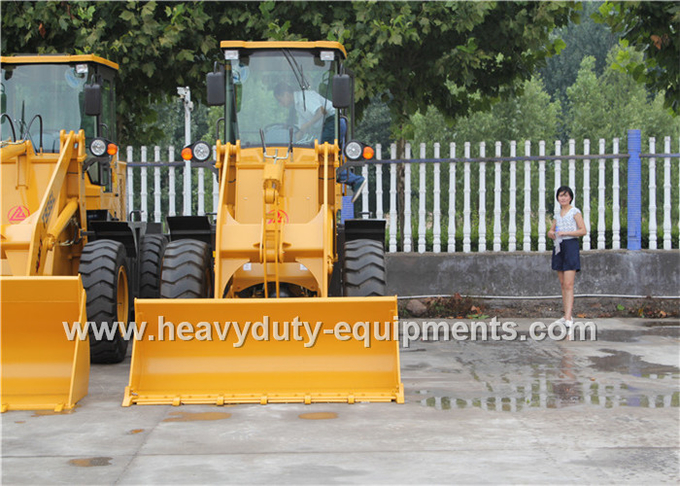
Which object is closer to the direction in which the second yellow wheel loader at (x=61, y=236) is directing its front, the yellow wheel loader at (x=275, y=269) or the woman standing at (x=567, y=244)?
the yellow wheel loader

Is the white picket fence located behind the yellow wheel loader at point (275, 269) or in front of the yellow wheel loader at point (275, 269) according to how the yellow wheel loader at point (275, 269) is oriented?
behind

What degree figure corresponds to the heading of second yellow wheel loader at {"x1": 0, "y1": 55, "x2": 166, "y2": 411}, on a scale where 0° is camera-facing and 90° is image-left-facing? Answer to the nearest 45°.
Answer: approximately 0°

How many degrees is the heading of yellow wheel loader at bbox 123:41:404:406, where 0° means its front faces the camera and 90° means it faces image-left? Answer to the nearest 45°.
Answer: approximately 0°

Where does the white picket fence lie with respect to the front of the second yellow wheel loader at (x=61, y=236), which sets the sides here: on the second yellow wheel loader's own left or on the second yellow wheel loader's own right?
on the second yellow wheel loader's own left

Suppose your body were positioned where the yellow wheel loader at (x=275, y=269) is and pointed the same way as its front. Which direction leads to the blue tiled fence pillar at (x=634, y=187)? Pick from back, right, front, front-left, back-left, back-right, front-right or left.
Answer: back-left

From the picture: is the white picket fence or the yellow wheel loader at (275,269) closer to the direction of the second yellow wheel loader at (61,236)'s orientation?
the yellow wheel loader

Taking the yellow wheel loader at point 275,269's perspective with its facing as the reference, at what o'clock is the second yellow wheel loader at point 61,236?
The second yellow wheel loader is roughly at 4 o'clock from the yellow wheel loader.

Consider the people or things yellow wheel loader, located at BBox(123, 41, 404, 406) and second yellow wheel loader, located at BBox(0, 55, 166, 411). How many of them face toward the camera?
2

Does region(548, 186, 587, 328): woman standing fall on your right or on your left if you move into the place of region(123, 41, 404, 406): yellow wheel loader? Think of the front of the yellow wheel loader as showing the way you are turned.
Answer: on your left

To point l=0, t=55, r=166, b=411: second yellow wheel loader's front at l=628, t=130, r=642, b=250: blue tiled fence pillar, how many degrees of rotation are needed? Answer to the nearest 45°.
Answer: approximately 90° to its left
